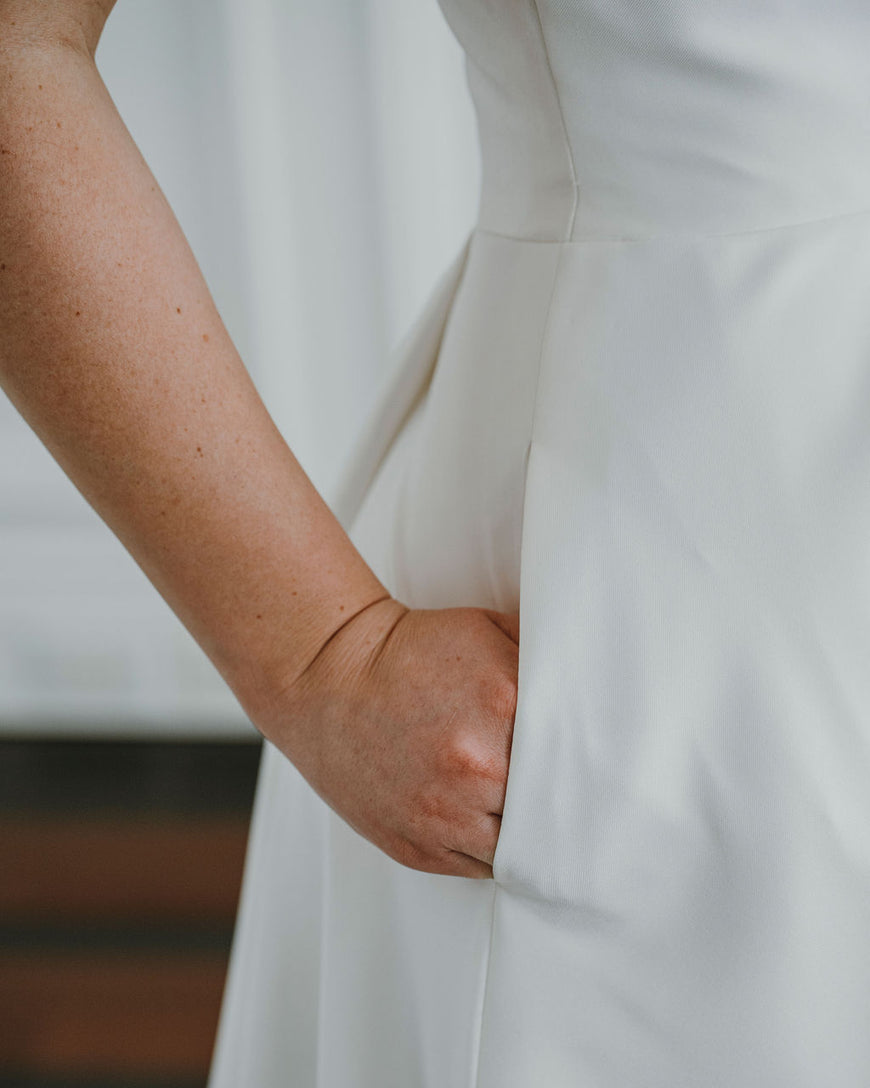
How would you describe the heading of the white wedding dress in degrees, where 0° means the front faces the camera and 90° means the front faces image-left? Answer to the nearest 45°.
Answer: approximately 315°
